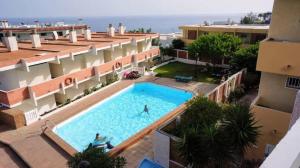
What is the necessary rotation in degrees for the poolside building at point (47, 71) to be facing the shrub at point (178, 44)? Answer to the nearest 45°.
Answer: approximately 90° to its left

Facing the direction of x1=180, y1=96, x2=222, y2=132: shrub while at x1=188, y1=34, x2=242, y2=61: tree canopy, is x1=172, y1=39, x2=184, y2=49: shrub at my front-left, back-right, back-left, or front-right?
back-right

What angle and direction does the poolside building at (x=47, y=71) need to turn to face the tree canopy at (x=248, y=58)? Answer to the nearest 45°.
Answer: approximately 45° to its left

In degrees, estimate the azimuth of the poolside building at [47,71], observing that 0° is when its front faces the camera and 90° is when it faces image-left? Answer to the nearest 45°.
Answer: approximately 315°

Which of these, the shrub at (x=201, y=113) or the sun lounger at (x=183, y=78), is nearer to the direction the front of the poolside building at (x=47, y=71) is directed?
the shrub

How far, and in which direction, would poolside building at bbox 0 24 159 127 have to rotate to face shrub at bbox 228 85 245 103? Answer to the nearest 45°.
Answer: approximately 45° to its left

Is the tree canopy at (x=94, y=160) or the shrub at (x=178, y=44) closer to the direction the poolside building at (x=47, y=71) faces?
the tree canopy

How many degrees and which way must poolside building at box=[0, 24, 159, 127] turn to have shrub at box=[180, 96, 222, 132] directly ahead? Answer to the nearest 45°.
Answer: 0° — it already faces it

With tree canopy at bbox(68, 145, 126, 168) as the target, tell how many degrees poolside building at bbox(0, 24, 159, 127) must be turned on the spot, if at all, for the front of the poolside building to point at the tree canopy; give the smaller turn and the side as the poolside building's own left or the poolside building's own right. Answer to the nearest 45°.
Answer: approximately 45° to the poolside building's own right

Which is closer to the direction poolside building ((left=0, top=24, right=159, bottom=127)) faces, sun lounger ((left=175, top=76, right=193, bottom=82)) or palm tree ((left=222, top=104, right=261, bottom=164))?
the palm tree

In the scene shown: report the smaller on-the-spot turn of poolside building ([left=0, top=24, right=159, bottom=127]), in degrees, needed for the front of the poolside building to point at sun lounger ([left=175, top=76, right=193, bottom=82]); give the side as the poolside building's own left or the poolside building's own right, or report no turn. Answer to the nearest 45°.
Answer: approximately 45° to the poolside building's own left
